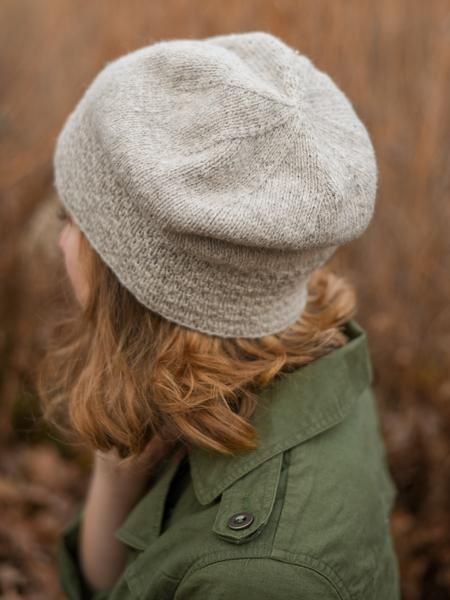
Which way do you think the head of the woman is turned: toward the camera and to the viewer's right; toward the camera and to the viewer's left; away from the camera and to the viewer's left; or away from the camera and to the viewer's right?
away from the camera and to the viewer's left

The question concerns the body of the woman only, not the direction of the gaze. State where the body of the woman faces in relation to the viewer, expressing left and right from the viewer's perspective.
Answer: facing to the left of the viewer
